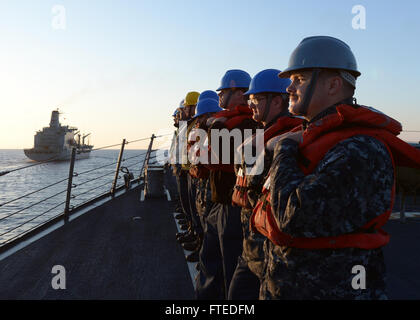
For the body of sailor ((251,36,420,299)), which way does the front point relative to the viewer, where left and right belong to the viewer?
facing to the left of the viewer

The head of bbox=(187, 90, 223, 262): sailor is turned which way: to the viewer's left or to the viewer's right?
to the viewer's left

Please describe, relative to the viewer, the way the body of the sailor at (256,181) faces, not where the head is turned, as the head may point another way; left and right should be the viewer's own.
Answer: facing to the left of the viewer

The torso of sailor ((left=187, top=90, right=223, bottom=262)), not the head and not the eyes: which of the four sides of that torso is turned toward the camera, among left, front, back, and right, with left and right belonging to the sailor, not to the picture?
left

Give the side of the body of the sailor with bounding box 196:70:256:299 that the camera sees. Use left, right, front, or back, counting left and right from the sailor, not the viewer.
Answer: left

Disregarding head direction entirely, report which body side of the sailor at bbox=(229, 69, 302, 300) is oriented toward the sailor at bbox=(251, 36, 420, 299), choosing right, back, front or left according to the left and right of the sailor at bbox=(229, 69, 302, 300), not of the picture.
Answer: left

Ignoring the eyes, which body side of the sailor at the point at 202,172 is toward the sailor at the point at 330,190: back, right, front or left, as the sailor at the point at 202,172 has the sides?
left

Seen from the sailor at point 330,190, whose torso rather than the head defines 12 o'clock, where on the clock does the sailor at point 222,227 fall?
the sailor at point 222,227 is roughly at 2 o'clock from the sailor at point 330,190.

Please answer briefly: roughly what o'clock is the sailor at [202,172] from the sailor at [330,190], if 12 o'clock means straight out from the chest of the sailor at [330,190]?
the sailor at [202,172] is roughly at 2 o'clock from the sailor at [330,190].
